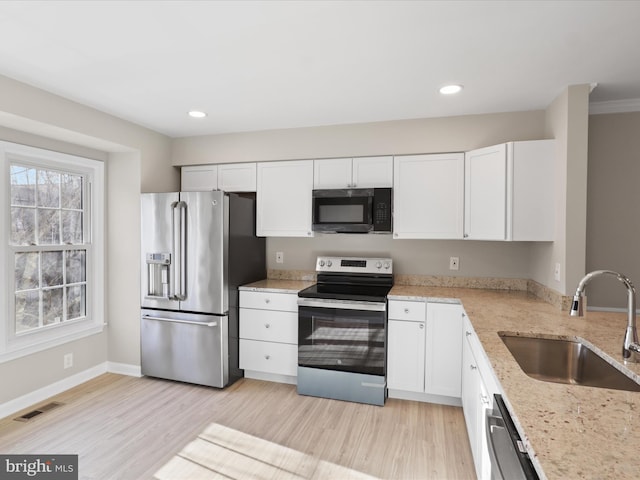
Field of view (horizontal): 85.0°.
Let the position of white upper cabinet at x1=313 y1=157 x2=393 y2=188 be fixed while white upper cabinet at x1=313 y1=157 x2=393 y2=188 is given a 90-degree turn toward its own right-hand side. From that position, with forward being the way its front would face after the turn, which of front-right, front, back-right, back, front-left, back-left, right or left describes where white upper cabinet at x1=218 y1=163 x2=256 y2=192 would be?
front

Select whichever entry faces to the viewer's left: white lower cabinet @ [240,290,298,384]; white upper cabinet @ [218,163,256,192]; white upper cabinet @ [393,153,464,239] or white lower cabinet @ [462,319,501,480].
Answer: white lower cabinet @ [462,319,501,480]

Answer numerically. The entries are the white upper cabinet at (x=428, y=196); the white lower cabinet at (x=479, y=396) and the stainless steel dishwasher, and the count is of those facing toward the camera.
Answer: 1

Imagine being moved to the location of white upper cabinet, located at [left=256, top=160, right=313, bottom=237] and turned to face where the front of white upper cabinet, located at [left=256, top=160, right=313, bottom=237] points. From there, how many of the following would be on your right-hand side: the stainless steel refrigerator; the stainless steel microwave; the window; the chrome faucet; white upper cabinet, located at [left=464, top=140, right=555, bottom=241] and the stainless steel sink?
2

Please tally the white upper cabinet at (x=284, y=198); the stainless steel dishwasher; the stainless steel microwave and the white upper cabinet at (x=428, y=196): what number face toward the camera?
3

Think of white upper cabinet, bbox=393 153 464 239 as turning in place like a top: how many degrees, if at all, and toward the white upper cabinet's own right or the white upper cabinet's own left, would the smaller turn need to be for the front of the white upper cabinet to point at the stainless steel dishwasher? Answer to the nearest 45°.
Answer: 0° — it already faces it

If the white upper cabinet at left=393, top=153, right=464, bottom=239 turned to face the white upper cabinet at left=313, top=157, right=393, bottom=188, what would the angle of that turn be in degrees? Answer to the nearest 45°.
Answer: approximately 90° to its right

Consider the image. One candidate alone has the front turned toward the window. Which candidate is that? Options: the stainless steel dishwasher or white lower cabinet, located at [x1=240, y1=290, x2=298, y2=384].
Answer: the stainless steel dishwasher

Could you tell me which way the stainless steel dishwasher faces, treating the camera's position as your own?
facing to the left of the viewer

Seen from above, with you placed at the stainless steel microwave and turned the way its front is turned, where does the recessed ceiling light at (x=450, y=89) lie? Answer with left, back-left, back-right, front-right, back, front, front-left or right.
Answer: front-left

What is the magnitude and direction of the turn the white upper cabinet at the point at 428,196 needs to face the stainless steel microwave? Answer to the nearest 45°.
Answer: approximately 90° to its right

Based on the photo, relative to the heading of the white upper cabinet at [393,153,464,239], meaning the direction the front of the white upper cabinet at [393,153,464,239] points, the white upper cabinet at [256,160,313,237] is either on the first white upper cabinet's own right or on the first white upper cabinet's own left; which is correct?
on the first white upper cabinet's own right
